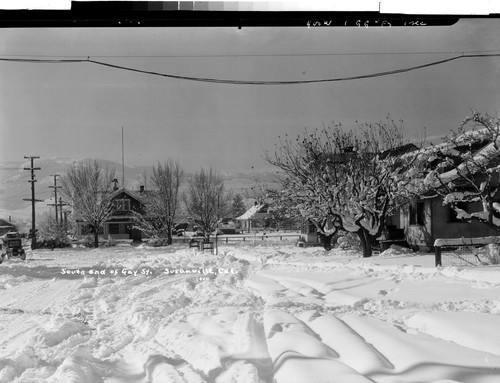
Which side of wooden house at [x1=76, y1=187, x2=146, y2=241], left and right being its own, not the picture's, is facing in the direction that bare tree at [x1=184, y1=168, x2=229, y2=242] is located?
left

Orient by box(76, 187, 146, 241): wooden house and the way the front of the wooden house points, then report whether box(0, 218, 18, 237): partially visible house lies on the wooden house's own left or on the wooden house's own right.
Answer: on the wooden house's own right

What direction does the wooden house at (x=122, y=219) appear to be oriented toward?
toward the camera
